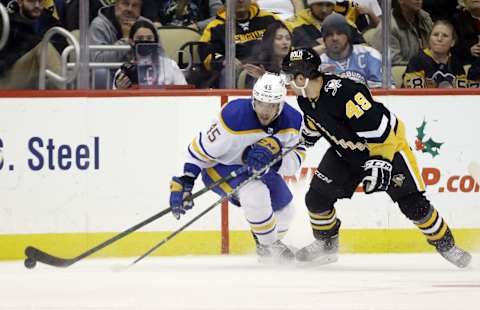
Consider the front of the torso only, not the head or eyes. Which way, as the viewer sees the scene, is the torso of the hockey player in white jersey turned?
toward the camera

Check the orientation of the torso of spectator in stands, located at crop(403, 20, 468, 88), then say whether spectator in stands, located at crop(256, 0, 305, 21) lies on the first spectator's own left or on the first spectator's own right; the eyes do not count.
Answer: on the first spectator's own right

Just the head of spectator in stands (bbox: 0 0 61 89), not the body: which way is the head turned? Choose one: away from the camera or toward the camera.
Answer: toward the camera

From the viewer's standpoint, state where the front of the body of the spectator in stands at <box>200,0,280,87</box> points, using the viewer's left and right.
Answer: facing the viewer

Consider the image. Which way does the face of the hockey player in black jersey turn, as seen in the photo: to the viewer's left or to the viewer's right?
to the viewer's left

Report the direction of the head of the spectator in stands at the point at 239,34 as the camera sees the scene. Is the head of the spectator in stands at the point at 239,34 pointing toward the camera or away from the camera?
toward the camera

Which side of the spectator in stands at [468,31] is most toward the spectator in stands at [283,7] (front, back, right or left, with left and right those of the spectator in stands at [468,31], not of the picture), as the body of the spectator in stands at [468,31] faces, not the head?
right

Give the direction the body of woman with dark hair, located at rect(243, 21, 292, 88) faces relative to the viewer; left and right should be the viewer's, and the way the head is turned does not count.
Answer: facing the viewer and to the right of the viewer

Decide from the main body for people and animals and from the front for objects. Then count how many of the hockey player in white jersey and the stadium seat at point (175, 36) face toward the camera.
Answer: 2

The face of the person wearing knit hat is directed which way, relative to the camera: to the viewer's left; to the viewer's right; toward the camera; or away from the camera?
toward the camera

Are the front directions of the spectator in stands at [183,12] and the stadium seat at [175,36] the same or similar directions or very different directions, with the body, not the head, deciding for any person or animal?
same or similar directions

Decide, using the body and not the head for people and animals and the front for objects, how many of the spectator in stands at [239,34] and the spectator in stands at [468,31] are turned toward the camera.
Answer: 2

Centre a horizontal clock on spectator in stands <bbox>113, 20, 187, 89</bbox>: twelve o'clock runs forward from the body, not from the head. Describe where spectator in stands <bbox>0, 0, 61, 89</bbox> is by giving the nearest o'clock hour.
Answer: spectator in stands <bbox>0, 0, 61, 89</bbox> is roughly at 3 o'clock from spectator in stands <bbox>113, 20, 187, 89</bbox>.

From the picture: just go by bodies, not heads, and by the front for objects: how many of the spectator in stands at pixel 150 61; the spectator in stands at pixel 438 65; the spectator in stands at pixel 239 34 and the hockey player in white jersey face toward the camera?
4

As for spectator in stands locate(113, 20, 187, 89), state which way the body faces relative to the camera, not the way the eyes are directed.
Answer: toward the camera
